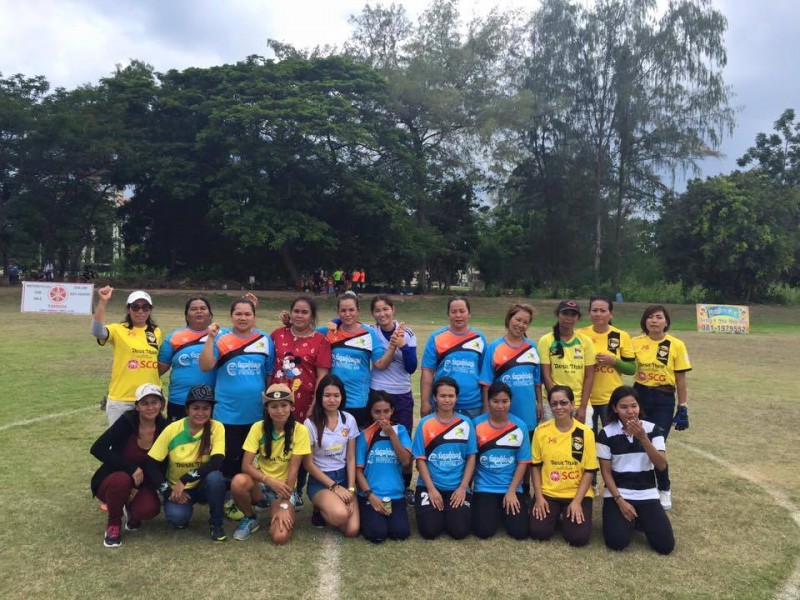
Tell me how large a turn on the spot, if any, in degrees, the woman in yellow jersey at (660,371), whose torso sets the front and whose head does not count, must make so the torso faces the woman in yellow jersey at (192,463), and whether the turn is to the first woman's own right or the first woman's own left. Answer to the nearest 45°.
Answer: approximately 45° to the first woman's own right

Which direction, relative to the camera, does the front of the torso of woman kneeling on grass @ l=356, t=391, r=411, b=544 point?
toward the camera

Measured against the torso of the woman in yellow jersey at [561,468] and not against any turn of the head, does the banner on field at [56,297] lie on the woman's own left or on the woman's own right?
on the woman's own right

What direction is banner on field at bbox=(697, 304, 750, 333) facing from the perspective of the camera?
toward the camera

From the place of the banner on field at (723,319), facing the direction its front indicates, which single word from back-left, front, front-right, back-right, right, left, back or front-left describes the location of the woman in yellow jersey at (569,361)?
front

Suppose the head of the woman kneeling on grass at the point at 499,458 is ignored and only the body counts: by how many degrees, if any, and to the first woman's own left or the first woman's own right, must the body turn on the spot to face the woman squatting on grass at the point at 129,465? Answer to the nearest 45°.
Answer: approximately 90° to the first woman's own right

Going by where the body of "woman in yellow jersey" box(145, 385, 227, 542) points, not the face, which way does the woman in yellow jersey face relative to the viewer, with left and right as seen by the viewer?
facing the viewer

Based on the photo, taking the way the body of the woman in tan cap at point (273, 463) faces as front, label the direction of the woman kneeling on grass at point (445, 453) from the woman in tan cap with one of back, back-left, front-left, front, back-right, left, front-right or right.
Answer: left

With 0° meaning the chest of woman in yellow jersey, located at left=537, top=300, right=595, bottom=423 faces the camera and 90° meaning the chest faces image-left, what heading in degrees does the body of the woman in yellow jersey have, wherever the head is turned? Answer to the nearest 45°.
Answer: approximately 0°

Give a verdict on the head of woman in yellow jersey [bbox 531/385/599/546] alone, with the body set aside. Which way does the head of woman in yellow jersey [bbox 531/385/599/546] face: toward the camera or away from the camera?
toward the camera

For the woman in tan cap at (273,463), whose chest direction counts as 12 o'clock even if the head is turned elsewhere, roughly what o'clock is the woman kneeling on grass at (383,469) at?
The woman kneeling on grass is roughly at 9 o'clock from the woman in tan cap.

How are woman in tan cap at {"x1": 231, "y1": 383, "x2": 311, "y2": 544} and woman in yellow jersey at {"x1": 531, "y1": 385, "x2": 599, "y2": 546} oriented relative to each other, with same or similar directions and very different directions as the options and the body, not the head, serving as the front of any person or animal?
same or similar directions

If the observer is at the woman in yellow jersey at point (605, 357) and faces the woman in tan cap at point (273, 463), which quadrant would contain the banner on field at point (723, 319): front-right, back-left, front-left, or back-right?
back-right

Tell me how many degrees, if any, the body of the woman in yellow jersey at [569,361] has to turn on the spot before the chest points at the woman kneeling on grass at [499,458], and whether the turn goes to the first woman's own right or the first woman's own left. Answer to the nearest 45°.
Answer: approximately 45° to the first woman's own right

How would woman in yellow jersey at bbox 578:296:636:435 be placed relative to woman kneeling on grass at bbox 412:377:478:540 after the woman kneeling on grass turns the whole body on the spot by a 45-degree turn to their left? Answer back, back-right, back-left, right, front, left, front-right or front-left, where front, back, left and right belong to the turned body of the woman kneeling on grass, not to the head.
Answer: left

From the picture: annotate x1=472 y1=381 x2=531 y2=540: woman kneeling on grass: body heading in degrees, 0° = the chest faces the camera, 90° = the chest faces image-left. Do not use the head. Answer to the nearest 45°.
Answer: approximately 0°

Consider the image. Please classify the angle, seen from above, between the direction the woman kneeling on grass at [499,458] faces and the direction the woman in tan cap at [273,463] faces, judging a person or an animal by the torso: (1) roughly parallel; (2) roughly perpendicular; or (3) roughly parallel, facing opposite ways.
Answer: roughly parallel

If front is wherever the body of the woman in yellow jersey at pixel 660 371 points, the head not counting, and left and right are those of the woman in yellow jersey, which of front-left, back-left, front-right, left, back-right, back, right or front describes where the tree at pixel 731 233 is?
back
